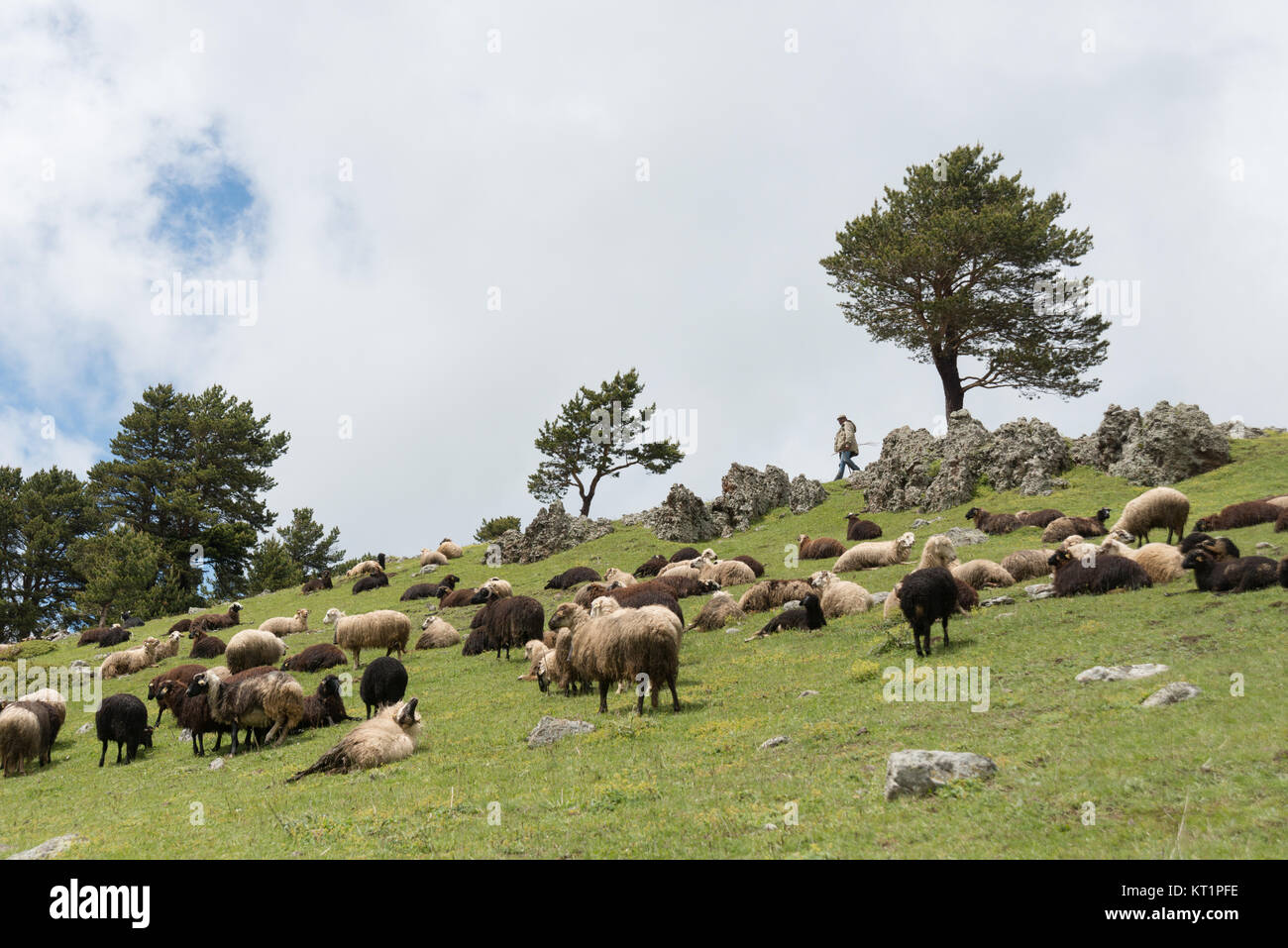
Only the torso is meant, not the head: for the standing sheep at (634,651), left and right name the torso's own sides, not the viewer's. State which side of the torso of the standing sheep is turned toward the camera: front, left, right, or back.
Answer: left

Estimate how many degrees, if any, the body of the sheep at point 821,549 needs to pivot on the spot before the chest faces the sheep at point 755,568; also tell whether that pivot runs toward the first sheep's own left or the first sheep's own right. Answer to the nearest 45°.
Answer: approximately 45° to the first sheep's own left

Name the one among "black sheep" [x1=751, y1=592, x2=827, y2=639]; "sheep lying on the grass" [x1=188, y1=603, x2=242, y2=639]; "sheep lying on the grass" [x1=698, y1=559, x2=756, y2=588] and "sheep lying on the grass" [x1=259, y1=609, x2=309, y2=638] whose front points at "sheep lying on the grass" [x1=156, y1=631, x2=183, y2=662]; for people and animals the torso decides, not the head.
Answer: "sheep lying on the grass" [x1=698, y1=559, x2=756, y2=588]

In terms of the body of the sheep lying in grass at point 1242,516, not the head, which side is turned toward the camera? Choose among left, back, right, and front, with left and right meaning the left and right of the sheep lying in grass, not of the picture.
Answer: left

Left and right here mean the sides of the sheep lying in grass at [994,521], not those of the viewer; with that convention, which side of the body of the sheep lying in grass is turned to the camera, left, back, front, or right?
left

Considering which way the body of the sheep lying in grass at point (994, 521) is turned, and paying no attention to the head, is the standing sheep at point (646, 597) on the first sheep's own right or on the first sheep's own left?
on the first sheep's own left

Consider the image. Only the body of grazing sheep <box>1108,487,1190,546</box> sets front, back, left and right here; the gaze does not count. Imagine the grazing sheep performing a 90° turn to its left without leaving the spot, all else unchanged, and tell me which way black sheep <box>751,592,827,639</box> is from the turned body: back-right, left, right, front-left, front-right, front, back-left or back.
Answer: front-right

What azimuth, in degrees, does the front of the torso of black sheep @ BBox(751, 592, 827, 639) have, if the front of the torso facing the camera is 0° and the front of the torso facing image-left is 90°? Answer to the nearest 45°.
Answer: approximately 270°

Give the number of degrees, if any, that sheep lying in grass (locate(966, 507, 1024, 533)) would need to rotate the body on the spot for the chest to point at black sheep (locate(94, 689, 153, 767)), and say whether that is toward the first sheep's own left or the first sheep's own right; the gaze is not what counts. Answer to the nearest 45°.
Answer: approximately 45° to the first sheep's own left

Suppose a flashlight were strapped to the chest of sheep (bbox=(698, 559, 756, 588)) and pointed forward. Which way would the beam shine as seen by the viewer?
to the viewer's left
